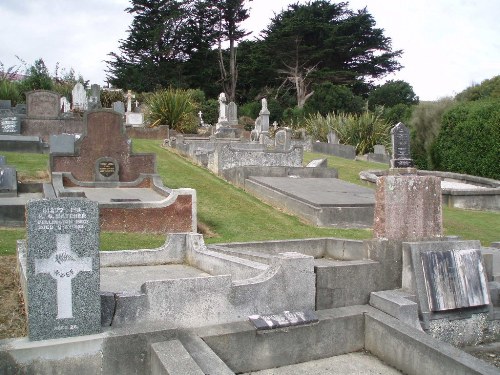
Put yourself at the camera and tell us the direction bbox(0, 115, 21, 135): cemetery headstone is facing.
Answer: facing the viewer

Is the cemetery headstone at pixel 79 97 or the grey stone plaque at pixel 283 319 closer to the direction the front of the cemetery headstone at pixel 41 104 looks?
the grey stone plaque

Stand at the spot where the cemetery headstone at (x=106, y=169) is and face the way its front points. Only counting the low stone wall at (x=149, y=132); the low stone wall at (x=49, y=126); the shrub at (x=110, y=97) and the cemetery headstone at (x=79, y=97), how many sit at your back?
4

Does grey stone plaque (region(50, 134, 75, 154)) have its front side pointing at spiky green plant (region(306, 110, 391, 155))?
no

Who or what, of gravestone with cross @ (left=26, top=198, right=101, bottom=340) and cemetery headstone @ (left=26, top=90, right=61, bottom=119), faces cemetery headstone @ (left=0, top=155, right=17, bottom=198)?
cemetery headstone @ (left=26, top=90, right=61, bottom=119)

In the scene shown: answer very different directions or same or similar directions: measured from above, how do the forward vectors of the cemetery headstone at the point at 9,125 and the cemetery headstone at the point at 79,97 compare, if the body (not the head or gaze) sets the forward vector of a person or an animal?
same or similar directions

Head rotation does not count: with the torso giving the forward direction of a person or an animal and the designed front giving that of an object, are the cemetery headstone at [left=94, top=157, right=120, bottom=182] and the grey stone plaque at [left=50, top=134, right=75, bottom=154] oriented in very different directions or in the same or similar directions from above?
same or similar directions

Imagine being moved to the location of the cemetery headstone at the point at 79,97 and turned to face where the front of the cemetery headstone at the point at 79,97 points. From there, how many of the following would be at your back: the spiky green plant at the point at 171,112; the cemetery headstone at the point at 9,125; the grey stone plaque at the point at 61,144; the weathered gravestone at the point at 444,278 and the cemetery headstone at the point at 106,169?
0

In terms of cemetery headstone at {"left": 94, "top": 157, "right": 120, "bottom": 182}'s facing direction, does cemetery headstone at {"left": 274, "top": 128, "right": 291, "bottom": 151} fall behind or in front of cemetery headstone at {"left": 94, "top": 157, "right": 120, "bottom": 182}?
behind

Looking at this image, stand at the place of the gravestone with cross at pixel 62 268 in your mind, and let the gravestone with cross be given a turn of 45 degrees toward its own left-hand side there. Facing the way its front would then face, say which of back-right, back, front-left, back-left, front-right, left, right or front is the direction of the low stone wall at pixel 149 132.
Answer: back-left

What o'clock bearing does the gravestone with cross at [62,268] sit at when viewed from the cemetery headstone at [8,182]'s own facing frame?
The gravestone with cross is roughly at 12 o'clock from the cemetery headstone.

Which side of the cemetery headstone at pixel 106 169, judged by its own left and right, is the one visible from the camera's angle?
front

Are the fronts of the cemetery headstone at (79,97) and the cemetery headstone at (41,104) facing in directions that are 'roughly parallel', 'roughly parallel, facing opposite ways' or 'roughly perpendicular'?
roughly parallel

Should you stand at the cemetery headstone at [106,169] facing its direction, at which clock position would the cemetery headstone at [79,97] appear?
the cemetery headstone at [79,97] is roughly at 6 o'clock from the cemetery headstone at [106,169].

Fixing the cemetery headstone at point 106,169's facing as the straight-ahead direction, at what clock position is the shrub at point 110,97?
The shrub is roughly at 6 o'clock from the cemetery headstone.

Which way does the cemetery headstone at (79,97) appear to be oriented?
toward the camera

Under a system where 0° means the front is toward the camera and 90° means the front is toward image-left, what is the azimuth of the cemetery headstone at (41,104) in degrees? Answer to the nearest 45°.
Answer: approximately 0°
